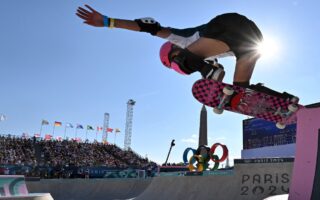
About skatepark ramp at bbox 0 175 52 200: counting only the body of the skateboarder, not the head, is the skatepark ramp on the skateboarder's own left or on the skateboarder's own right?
on the skateboarder's own right

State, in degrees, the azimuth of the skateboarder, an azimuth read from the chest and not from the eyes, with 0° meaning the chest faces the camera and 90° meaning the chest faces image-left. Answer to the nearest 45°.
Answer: approximately 90°

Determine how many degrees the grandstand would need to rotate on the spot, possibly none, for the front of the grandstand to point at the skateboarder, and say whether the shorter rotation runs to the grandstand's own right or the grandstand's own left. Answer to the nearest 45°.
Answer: approximately 45° to the grandstand's own right

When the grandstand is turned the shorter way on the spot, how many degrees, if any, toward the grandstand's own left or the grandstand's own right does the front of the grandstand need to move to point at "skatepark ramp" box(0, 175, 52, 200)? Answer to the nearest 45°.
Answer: approximately 45° to the grandstand's own right

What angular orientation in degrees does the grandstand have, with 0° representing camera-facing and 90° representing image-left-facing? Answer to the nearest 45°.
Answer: approximately 315°

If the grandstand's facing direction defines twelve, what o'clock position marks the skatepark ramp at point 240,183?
The skatepark ramp is roughly at 1 o'clock from the grandstand.
